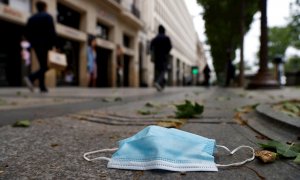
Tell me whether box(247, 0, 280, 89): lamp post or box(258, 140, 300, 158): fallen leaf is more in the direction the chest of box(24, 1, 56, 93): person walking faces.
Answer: the lamp post

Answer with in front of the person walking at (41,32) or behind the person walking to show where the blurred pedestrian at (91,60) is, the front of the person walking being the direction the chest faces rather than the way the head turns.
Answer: in front

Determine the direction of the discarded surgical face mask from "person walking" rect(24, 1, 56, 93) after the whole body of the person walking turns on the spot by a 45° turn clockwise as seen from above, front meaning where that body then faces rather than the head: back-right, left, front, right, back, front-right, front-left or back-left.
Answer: right

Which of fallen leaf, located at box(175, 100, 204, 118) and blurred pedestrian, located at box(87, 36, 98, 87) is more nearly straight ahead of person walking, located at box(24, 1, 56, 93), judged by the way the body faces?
the blurred pedestrian

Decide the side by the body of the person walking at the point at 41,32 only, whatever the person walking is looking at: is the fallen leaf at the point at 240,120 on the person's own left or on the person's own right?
on the person's own right

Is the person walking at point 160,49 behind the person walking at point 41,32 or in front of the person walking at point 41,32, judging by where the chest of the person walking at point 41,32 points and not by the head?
in front

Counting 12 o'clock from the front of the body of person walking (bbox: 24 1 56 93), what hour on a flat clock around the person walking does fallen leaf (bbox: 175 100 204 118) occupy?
The fallen leaf is roughly at 4 o'clock from the person walking.

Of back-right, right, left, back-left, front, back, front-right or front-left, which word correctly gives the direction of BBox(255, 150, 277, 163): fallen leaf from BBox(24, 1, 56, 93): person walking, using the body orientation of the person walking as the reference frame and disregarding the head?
back-right

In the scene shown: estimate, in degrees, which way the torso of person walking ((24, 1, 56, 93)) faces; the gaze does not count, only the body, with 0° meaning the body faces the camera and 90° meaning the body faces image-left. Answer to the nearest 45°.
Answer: approximately 225°

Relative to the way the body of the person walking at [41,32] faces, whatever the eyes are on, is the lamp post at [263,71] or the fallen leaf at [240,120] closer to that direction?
the lamp post
